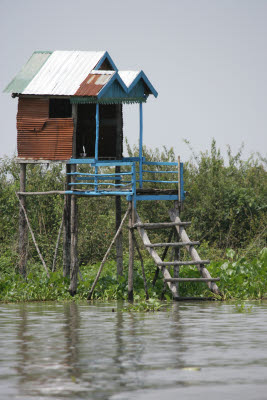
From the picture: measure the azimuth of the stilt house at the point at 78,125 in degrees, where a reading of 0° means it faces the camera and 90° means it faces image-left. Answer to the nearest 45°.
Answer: approximately 315°
